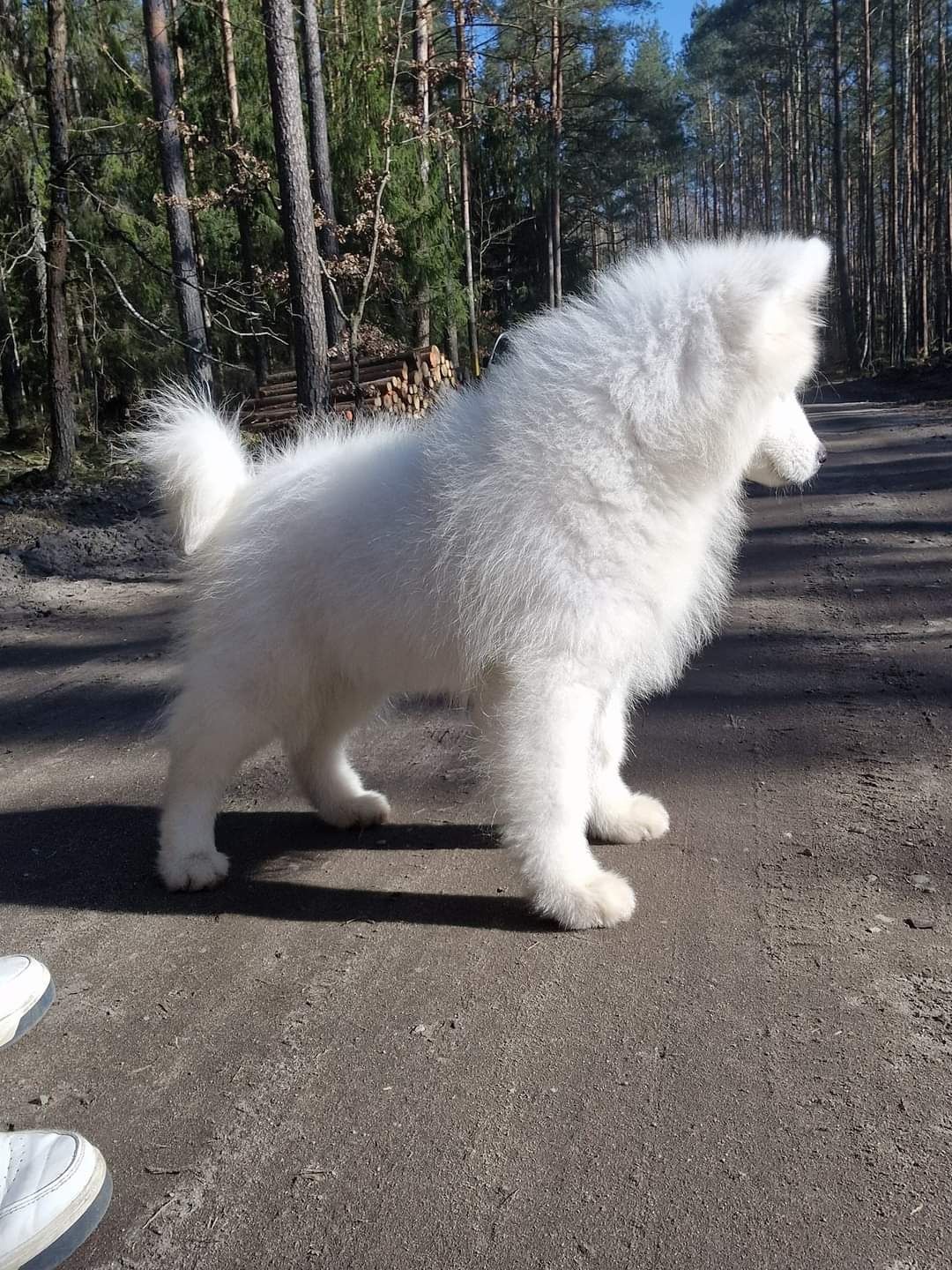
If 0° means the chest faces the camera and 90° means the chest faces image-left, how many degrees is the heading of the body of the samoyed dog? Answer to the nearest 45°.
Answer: approximately 270°

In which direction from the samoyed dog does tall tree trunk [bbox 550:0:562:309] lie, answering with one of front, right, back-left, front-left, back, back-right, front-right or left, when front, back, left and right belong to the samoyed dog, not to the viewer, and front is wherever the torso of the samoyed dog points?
left

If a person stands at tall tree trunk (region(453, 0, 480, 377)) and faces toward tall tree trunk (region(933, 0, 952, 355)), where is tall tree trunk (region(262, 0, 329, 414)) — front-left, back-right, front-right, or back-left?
back-right

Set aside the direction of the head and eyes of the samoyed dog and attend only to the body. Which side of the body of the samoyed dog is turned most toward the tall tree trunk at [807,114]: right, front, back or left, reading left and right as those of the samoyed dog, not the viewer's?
left

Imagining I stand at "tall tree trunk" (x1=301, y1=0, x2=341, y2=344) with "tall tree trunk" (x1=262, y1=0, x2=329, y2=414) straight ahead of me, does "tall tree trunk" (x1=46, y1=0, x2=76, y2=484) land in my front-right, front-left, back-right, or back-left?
front-right

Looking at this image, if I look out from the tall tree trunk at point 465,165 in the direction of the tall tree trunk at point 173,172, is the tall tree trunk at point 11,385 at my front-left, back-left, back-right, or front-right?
front-right

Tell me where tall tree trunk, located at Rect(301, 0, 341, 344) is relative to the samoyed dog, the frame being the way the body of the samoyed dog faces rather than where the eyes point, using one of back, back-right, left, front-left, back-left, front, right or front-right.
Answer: left

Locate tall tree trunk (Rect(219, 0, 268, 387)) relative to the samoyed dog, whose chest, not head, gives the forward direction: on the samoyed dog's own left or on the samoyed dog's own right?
on the samoyed dog's own left

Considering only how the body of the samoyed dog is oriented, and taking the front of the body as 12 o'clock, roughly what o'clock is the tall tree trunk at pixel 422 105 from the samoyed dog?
The tall tree trunk is roughly at 9 o'clock from the samoyed dog.

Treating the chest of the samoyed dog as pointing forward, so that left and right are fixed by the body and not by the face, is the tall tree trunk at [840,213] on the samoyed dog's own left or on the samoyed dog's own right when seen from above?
on the samoyed dog's own left

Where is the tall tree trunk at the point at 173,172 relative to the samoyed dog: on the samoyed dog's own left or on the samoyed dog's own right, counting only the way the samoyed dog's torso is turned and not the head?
on the samoyed dog's own left
